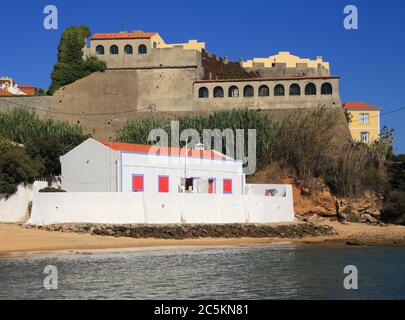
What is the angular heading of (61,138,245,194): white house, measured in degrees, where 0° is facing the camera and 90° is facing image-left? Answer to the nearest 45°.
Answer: approximately 315°

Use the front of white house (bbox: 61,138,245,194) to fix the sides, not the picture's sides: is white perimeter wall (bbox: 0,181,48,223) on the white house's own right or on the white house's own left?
on the white house's own right
